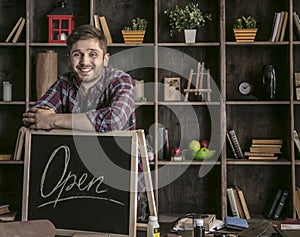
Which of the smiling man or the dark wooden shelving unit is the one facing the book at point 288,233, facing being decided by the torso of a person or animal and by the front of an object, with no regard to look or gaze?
the dark wooden shelving unit

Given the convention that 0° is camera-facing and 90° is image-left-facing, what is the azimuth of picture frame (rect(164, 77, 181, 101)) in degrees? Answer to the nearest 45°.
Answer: approximately 0°

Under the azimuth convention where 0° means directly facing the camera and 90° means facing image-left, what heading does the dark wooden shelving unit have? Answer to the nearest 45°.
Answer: approximately 0°

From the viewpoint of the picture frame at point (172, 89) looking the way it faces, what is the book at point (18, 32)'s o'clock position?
The book is roughly at 3 o'clock from the picture frame.

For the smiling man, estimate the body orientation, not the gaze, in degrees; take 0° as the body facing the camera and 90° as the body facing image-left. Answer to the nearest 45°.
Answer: approximately 45°

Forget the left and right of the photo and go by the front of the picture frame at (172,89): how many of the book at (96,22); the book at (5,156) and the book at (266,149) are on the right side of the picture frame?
2

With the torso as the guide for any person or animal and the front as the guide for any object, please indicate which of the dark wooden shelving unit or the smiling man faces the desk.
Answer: the dark wooden shelving unit

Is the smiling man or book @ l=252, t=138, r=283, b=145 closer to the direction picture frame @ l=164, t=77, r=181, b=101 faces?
the smiling man
